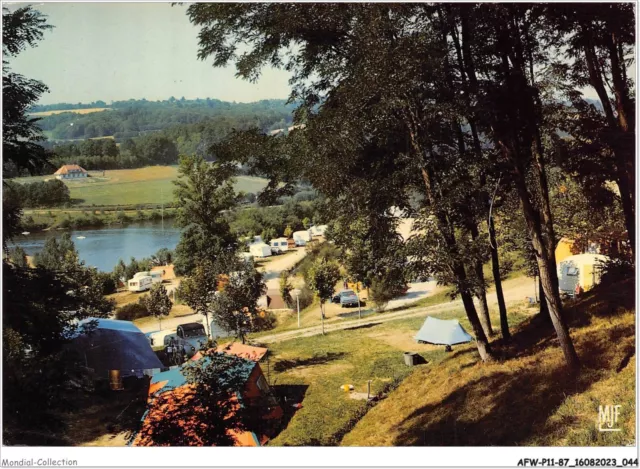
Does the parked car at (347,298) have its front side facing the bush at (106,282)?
yes

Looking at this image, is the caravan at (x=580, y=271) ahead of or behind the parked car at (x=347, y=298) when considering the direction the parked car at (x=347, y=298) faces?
behind

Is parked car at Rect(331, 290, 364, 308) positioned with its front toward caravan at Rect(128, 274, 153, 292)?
no

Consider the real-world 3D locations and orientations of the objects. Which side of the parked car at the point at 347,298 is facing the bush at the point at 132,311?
front

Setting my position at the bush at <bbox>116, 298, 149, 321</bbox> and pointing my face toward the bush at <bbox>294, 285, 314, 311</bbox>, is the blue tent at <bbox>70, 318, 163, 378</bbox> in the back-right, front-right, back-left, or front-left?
back-right

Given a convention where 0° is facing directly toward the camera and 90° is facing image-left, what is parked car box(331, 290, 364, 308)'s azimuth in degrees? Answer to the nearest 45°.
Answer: approximately 180°
